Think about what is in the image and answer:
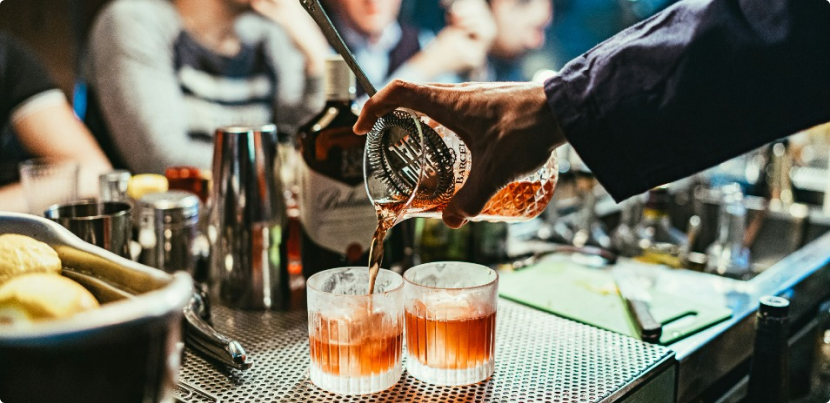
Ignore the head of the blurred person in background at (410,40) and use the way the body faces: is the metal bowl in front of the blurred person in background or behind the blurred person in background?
in front

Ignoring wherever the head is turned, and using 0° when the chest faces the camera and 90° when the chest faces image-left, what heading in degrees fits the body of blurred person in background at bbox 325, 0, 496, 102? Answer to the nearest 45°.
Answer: approximately 0°

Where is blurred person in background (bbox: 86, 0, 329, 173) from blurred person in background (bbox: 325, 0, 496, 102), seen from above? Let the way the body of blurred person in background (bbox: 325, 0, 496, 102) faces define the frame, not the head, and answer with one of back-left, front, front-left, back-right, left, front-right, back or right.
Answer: front-right

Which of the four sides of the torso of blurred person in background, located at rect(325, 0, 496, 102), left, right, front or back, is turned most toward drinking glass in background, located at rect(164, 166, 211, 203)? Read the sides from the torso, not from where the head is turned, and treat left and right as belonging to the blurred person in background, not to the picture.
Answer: front

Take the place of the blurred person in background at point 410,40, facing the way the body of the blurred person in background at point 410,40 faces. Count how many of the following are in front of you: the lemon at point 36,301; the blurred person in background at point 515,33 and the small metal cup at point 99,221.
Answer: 2

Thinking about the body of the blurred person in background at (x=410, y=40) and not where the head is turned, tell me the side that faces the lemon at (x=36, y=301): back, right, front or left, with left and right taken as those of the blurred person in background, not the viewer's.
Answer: front

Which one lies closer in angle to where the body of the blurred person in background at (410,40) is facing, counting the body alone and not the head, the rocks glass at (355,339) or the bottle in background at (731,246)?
the rocks glass

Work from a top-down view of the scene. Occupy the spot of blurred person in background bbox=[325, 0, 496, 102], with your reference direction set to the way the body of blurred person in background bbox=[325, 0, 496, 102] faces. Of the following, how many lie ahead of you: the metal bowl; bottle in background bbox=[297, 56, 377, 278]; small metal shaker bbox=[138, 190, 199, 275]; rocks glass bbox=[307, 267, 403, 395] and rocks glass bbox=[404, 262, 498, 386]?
5

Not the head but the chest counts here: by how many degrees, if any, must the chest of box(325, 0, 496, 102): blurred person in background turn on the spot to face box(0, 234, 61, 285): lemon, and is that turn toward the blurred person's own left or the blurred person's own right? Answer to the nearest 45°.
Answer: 0° — they already face it

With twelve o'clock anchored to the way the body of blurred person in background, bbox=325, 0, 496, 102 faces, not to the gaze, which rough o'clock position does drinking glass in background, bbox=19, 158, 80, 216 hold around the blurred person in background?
The drinking glass in background is roughly at 1 o'clock from the blurred person in background.
